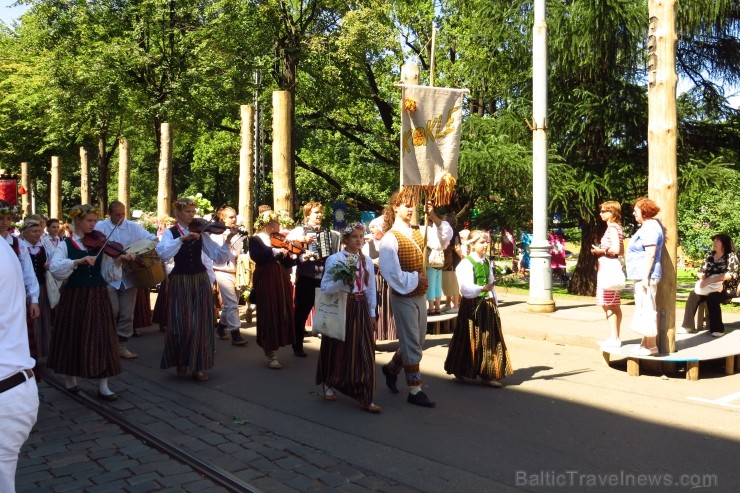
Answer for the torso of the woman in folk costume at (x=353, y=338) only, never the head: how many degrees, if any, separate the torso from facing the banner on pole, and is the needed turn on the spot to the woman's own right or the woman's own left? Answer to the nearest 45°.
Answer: approximately 135° to the woman's own left

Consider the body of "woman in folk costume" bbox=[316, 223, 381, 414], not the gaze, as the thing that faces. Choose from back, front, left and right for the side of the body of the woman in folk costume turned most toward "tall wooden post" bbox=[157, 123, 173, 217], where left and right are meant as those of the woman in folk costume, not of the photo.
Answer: back

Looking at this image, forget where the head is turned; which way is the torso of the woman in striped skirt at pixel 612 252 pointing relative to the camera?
to the viewer's left

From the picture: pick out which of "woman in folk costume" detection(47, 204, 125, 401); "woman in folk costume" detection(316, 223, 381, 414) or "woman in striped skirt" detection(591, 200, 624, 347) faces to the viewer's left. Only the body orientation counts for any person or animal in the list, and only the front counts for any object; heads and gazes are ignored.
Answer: the woman in striped skirt

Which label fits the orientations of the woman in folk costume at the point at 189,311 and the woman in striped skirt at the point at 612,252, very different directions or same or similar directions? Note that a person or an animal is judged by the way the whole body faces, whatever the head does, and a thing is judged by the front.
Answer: very different directions

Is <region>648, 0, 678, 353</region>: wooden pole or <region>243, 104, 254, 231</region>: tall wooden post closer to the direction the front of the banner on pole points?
the wooden pole

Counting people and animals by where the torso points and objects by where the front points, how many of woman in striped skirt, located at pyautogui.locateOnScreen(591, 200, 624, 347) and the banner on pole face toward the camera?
1

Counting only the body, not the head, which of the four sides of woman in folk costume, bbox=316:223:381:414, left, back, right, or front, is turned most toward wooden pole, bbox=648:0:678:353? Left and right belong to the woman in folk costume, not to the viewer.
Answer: left

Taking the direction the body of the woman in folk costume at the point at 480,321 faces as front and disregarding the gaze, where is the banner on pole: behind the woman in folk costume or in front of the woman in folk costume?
behind

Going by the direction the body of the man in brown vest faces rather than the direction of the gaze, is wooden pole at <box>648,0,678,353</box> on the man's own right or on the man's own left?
on the man's own left
